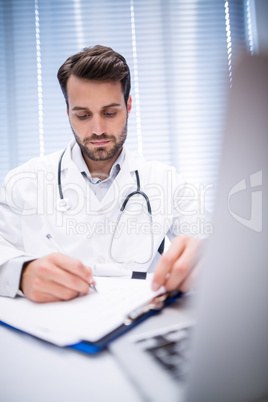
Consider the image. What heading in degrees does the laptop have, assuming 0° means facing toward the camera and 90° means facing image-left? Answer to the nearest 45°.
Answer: approximately 135°

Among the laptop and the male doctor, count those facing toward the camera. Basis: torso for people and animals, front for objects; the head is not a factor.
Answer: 1

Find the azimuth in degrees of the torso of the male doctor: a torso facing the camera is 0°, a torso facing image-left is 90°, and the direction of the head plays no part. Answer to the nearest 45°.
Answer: approximately 0°
